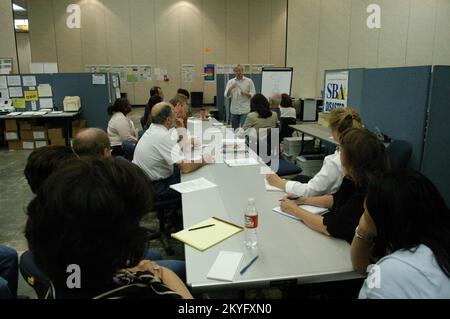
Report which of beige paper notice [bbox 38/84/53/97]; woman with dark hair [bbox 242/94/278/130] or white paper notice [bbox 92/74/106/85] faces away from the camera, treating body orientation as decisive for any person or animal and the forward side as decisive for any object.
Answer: the woman with dark hair

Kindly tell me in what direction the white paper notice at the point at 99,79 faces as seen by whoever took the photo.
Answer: facing the viewer

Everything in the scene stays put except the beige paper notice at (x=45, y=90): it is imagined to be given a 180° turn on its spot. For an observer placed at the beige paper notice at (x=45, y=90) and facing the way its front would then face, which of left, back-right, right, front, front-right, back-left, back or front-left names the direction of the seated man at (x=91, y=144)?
back

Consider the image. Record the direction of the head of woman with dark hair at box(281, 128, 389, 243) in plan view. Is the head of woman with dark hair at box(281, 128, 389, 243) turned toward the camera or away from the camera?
away from the camera

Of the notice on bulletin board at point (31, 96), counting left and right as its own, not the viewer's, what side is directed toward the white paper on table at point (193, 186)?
front

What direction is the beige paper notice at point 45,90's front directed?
toward the camera

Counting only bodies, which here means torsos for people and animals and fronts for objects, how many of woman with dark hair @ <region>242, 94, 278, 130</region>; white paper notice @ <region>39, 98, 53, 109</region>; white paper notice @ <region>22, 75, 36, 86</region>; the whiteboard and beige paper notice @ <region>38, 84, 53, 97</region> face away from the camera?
1

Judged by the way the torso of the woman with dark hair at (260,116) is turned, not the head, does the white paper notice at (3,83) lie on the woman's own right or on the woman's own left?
on the woman's own left

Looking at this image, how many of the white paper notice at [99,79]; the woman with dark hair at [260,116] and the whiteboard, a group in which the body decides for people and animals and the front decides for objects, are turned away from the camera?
1

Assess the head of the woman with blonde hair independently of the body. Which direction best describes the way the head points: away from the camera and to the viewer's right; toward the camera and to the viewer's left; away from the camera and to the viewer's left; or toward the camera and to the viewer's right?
away from the camera and to the viewer's left

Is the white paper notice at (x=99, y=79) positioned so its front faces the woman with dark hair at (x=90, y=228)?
yes

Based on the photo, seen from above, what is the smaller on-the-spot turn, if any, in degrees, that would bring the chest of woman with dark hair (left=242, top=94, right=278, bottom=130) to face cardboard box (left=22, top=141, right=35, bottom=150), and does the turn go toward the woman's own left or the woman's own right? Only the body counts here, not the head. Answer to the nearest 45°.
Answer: approximately 45° to the woman's own left

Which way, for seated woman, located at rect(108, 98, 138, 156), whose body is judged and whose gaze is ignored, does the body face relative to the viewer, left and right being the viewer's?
facing away from the viewer and to the right of the viewer

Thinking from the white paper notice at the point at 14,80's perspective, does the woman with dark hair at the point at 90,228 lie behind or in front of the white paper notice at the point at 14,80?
in front

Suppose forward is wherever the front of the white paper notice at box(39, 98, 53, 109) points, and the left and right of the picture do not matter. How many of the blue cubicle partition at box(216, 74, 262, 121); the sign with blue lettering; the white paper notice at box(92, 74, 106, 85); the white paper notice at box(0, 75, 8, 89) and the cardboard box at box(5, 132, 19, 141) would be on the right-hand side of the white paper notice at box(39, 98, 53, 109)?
2

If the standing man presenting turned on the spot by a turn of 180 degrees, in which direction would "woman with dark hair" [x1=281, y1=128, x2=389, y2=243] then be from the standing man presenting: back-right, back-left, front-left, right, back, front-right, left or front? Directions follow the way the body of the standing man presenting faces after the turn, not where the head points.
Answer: back

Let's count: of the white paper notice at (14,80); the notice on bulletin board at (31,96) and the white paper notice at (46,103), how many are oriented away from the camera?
0

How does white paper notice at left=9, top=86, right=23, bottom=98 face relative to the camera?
toward the camera
